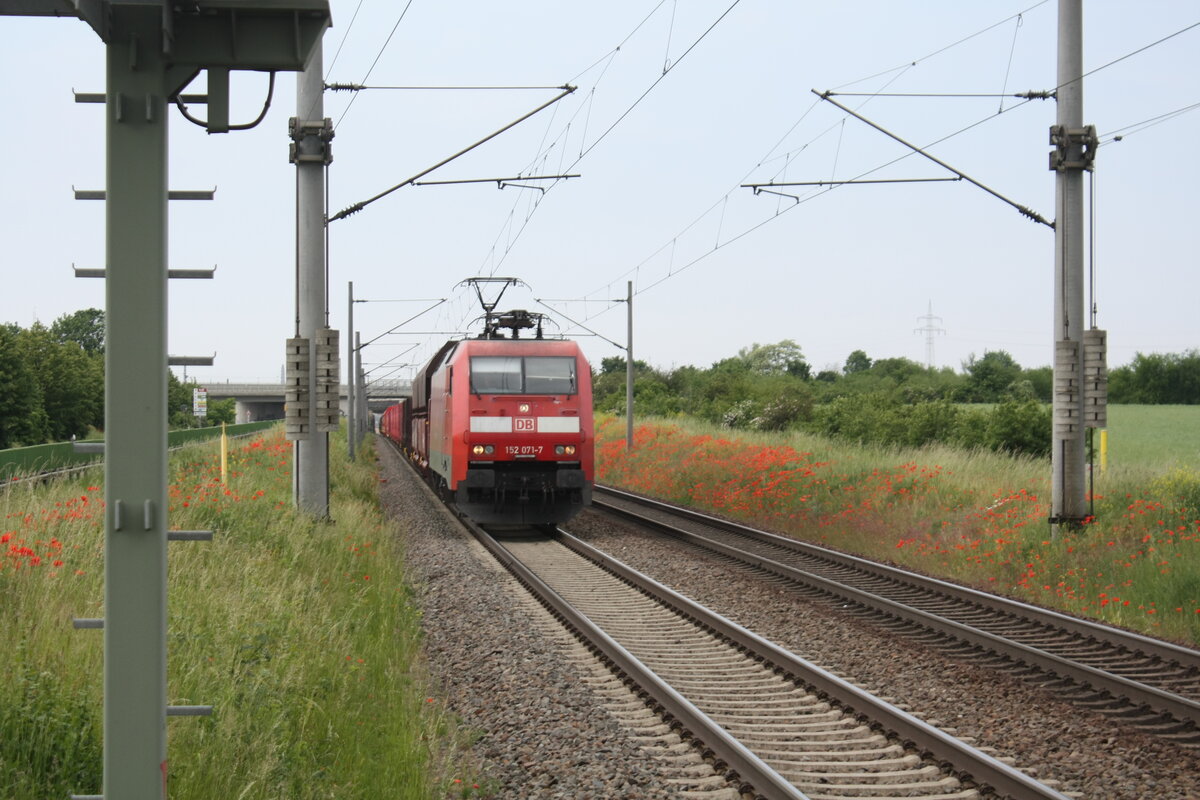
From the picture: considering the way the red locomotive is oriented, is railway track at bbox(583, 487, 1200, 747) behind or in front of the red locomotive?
in front

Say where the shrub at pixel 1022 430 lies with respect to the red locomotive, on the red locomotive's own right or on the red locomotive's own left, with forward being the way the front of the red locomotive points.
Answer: on the red locomotive's own left

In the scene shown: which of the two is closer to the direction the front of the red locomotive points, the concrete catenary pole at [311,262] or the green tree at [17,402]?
the concrete catenary pole

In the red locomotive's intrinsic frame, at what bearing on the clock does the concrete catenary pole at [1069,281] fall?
The concrete catenary pole is roughly at 10 o'clock from the red locomotive.

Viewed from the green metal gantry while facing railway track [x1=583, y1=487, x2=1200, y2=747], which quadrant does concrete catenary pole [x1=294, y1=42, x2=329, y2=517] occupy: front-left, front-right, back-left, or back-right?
front-left

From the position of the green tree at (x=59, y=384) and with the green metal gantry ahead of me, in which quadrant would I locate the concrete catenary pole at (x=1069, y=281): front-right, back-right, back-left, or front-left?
front-left

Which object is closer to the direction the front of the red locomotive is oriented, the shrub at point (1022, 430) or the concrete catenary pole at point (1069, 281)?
the concrete catenary pole

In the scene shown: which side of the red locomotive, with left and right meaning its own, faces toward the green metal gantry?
front

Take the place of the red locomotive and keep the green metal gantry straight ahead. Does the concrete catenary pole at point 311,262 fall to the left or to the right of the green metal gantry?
right

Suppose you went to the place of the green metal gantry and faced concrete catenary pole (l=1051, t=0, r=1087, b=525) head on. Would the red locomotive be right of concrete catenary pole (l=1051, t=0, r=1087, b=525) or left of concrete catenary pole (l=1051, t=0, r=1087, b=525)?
left

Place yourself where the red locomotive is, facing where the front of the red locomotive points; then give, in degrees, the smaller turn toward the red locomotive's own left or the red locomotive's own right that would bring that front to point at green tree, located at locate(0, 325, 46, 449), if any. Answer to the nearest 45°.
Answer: approximately 135° to the red locomotive's own right

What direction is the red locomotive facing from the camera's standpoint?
toward the camera
